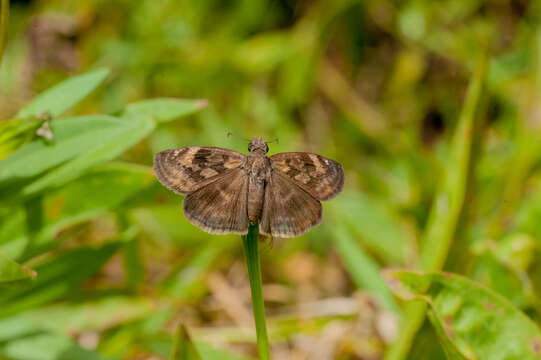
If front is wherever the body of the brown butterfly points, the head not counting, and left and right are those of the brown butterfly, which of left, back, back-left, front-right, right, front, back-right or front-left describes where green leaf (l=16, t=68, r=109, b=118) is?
left

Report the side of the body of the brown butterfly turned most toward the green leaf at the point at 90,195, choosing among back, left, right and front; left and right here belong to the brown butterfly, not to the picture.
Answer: left

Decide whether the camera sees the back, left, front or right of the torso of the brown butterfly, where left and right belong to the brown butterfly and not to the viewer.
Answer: back

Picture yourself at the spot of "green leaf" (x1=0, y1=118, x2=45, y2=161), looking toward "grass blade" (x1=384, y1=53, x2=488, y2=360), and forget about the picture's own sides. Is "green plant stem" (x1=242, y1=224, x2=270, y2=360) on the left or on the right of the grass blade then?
right

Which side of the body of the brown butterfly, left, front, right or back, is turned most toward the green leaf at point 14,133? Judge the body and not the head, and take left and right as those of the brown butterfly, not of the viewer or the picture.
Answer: left

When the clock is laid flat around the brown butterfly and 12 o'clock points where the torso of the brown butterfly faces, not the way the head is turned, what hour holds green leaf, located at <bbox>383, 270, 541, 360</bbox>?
The green leaf is roughly at 3 o'clock from the brown butterfly.
